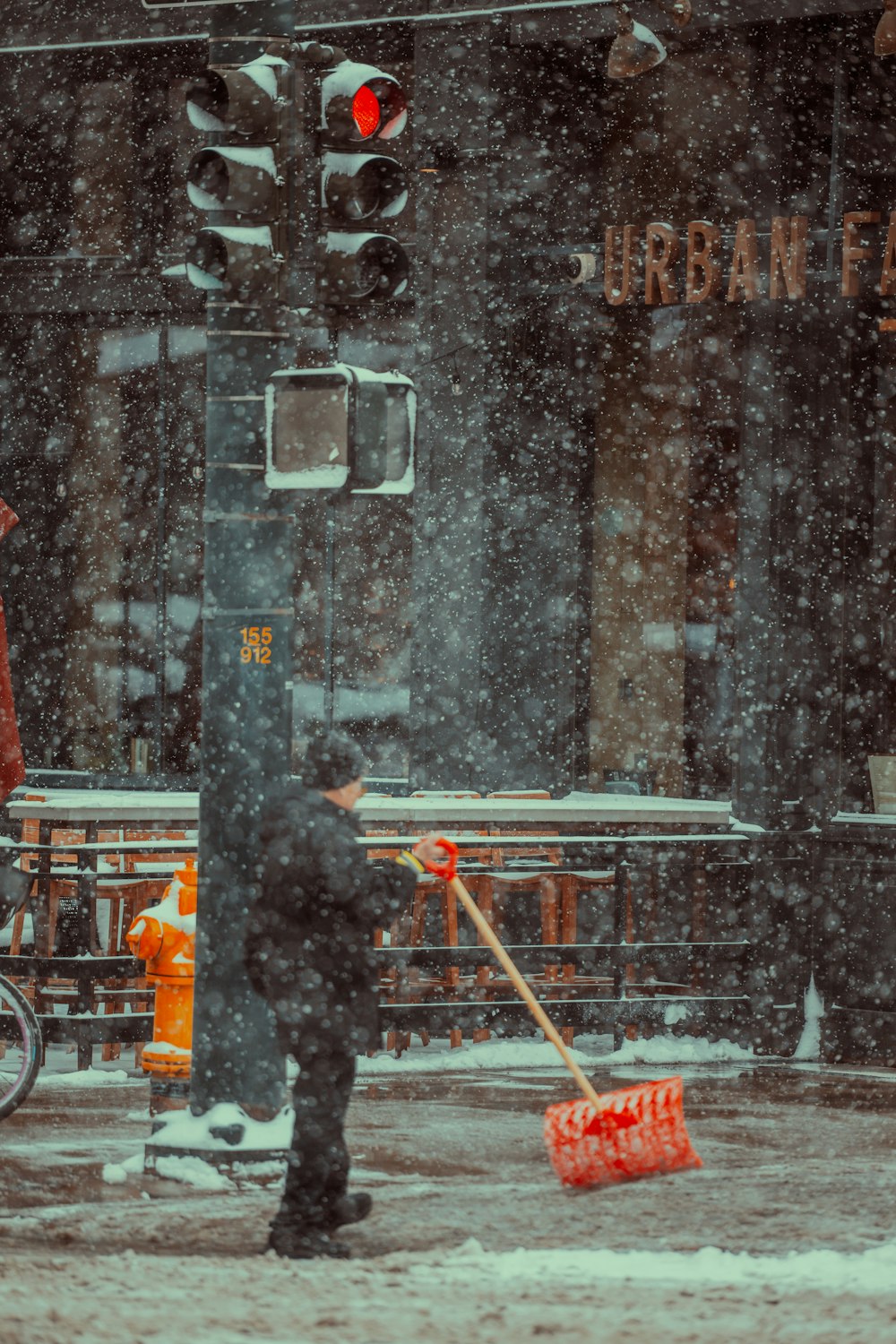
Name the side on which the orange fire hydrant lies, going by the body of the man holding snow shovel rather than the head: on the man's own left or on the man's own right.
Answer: on the man's own left

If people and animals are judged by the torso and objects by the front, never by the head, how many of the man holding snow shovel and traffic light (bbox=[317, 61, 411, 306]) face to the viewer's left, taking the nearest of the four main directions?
0

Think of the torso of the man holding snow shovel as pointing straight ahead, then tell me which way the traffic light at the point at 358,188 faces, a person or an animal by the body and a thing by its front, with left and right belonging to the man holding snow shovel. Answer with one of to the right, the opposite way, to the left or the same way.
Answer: to the right

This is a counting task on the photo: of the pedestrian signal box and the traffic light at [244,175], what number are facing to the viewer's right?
0

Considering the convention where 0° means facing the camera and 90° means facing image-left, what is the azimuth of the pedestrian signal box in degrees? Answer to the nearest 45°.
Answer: approximately 45°

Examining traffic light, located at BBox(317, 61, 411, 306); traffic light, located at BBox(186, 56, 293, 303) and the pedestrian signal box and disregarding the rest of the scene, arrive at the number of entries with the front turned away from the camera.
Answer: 0

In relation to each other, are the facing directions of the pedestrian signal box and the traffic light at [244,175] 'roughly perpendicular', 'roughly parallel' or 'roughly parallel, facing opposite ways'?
roughly parallel

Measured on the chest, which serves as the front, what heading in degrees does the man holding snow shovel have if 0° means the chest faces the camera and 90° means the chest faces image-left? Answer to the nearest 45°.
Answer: approximately 225°

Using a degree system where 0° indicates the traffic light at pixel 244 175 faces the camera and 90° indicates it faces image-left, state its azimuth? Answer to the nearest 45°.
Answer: approximately 45°
